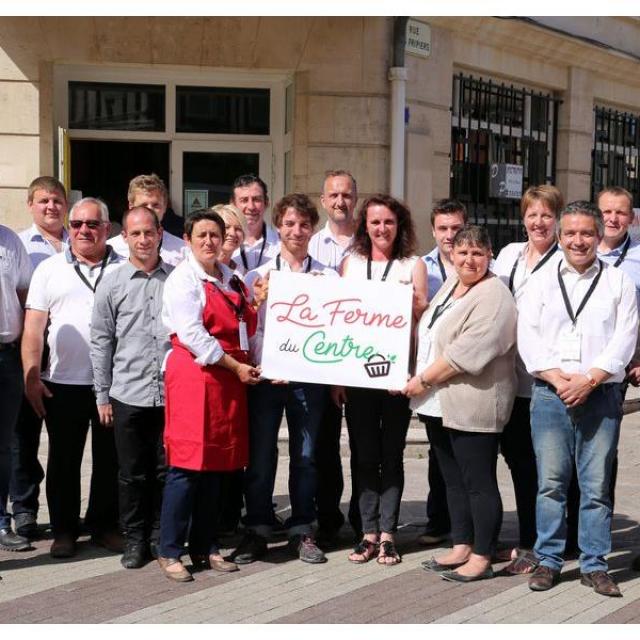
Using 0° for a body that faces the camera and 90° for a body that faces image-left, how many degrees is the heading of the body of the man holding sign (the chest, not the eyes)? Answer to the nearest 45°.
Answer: approximately 0°

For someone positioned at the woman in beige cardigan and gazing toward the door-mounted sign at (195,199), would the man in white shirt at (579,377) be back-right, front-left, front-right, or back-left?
back-right

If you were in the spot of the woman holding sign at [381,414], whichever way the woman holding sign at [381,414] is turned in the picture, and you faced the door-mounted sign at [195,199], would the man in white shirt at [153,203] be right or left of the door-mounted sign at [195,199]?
left

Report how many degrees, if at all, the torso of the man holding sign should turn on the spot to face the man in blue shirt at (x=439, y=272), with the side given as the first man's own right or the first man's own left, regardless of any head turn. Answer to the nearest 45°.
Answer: approximately 90° to the first man's own left

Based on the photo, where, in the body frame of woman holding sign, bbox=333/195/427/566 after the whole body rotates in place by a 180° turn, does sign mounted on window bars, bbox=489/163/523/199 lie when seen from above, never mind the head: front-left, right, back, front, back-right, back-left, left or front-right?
front
